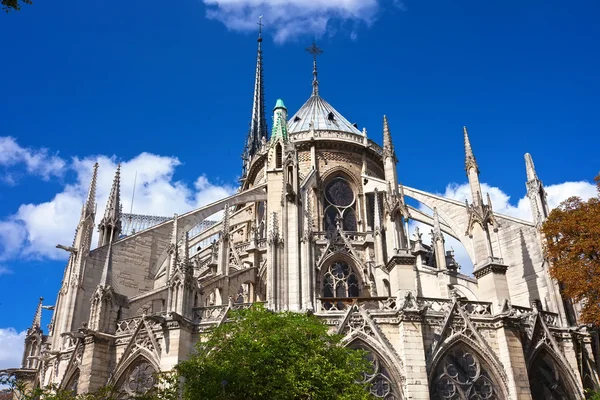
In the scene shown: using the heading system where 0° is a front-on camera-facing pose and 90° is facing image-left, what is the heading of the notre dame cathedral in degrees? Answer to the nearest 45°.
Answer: approximately 180°

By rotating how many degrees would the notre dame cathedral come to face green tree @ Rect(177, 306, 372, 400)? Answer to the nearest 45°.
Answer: approximately 135° to its left

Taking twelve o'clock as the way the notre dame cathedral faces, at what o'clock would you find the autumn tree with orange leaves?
The autumn tree with orange leaves is roughly at 3 o'clock from the notre dame cathedral.
